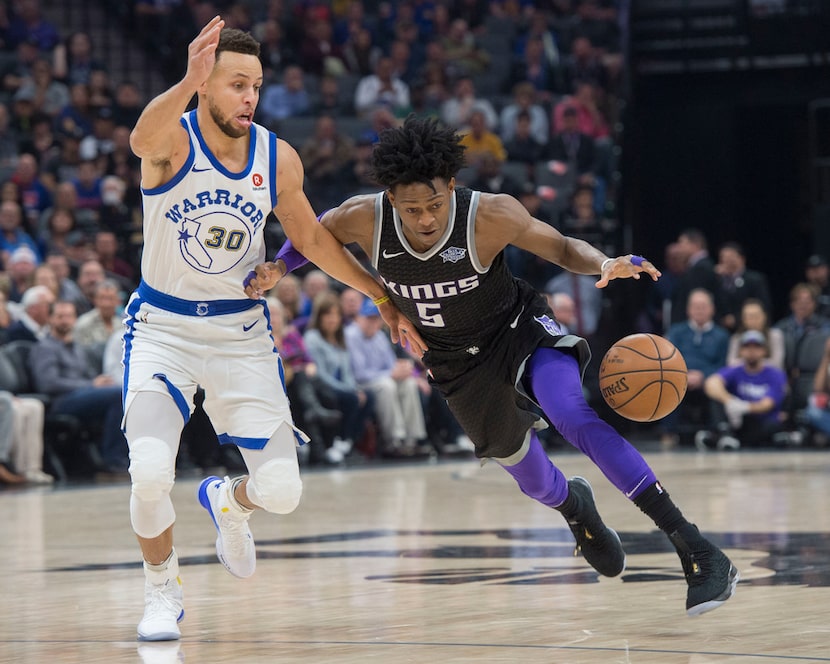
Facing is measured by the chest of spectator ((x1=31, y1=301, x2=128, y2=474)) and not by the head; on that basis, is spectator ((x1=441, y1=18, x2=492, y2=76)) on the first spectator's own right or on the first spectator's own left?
on the first spectator's own left

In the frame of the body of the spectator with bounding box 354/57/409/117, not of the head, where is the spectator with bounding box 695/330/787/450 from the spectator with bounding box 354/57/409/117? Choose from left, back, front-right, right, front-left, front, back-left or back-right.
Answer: front-left

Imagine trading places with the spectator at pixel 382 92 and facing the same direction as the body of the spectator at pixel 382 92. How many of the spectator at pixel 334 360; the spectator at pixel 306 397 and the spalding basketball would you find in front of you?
3

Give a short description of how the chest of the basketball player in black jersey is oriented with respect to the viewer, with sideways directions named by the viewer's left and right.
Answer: facing the viewer

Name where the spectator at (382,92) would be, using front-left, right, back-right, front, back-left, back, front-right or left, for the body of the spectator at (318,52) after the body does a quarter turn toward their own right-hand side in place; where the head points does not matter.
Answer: back-left

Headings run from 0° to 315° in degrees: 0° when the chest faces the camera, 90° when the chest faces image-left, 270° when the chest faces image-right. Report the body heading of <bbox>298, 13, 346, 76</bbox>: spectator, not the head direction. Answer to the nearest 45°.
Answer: approximately 0°

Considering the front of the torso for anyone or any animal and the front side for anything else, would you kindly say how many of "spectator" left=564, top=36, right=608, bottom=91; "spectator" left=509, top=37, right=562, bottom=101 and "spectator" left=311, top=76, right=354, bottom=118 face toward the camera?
3

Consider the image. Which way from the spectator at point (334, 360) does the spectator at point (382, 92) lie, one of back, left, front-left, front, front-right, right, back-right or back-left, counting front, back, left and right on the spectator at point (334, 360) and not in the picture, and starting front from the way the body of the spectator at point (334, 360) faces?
back-left

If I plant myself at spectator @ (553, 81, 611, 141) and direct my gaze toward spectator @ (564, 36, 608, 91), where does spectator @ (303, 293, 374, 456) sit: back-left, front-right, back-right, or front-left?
back-left

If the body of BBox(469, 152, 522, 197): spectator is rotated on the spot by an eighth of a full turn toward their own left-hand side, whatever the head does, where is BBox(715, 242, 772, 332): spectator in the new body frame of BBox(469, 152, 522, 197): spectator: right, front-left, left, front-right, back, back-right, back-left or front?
front-left

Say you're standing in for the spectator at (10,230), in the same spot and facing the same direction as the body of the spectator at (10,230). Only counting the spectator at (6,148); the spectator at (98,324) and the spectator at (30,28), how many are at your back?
2

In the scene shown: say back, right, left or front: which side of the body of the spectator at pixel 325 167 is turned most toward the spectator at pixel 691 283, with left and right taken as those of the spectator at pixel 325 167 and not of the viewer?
left

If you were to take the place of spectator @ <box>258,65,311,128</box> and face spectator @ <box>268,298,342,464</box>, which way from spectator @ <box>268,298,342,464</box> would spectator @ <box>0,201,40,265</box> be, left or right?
right
